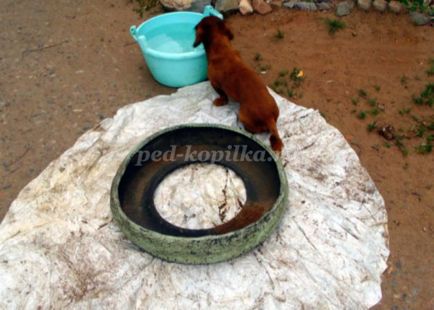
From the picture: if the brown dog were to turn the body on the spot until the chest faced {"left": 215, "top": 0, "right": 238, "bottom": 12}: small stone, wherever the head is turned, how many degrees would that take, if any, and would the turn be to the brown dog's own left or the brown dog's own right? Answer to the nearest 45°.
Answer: approximately 45° to the brown dog's own right

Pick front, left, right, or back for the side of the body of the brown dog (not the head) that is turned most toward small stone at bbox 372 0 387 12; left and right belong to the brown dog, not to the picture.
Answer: right

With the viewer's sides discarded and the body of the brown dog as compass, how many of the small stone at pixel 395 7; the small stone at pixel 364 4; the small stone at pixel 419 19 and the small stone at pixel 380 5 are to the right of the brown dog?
4

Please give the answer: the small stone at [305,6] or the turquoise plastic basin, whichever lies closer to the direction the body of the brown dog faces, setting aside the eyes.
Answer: the turquoise plastic basin

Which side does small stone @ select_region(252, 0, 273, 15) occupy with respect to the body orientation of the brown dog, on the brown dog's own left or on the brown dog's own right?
on the brown dog's own right

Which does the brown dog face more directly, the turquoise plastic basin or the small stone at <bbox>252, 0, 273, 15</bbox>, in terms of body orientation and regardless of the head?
the turquoise plastic basin

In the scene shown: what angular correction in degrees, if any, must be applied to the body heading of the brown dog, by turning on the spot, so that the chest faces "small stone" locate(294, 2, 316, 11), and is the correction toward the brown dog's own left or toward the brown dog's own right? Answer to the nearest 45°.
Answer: approximately 45° to the brown dog's own right

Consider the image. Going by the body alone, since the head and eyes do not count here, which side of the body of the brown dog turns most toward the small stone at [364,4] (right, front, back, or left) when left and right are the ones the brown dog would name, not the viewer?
right

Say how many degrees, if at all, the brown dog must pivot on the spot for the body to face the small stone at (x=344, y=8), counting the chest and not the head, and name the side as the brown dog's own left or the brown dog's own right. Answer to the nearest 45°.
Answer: approximately 90° to the brown dog's own right

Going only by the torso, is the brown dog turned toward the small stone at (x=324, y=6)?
no

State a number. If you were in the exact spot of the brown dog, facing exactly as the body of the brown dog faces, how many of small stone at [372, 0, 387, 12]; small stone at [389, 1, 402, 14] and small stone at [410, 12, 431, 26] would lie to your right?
3

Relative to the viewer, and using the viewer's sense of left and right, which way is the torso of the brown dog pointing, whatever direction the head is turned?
facing away from the viewer and to the left of the viewer

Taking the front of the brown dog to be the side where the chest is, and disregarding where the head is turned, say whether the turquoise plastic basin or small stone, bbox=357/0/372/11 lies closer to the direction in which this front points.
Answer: the turquoise plastic basin

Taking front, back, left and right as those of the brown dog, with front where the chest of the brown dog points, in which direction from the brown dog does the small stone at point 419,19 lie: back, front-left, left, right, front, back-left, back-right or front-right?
right
